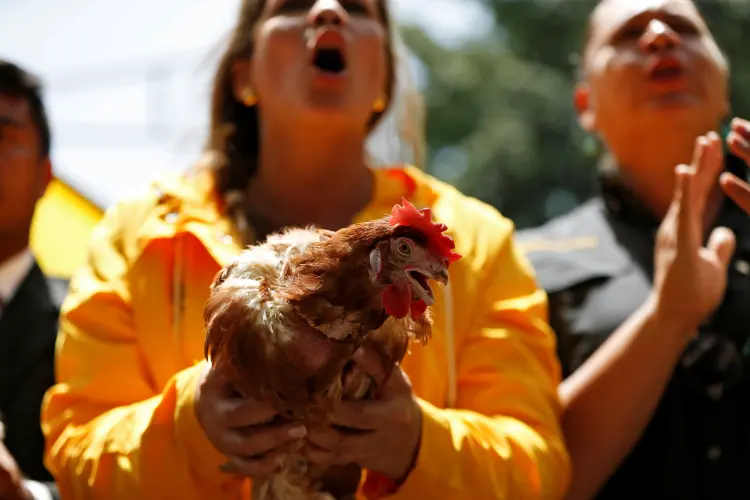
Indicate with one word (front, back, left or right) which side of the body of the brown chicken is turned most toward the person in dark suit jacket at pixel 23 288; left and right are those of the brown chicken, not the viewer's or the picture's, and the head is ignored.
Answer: back

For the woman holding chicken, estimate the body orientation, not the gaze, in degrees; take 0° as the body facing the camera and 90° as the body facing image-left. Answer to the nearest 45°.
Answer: approximately 0°

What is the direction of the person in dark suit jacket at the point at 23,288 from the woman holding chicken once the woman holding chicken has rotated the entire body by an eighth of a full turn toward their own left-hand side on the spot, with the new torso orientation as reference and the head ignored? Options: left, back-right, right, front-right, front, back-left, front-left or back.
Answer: back

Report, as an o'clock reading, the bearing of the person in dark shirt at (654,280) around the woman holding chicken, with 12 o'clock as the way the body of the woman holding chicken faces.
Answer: The person in dark shirt is roughly at 8 o'clock from the woman holding chicken.
